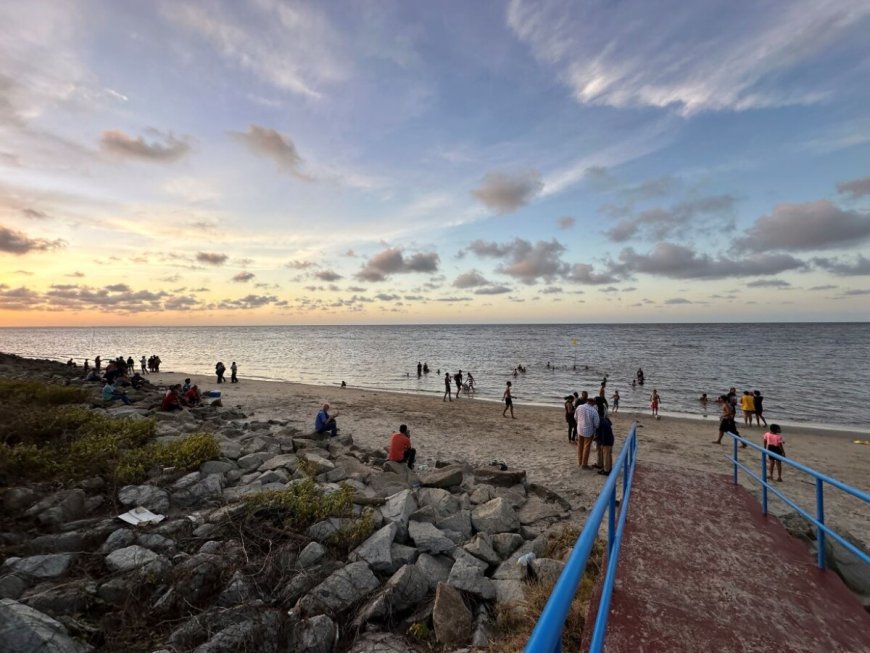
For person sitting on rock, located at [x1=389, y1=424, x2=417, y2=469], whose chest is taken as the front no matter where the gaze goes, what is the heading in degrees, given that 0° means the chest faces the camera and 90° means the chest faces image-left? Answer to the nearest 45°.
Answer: approximately 225°

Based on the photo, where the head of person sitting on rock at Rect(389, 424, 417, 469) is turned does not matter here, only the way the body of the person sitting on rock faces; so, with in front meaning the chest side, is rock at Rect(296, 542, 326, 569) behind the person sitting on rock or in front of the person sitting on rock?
behind

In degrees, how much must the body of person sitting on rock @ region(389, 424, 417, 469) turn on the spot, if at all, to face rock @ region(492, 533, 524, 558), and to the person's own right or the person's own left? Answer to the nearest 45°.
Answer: approximately 135° to the person's own right

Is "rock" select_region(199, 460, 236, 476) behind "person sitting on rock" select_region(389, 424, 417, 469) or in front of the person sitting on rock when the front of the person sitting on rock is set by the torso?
behind

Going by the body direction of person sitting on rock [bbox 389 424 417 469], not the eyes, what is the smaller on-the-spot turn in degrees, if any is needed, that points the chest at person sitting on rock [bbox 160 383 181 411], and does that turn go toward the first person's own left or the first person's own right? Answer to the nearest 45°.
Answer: approximately 90° to the first person's own left

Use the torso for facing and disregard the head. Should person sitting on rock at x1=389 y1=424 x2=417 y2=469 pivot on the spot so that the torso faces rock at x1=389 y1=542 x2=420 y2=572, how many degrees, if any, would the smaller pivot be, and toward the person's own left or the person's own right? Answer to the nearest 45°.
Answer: approximately 135° to the person's own right
